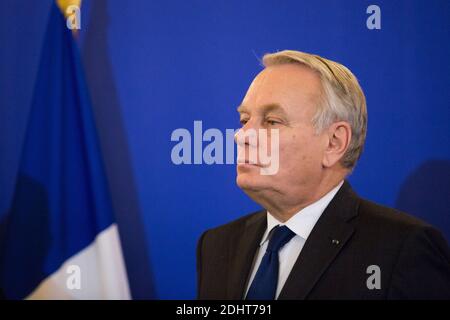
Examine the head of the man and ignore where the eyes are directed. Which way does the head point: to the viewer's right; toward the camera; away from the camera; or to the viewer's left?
to the viewer's left

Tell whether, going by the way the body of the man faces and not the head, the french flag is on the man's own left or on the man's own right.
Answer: on the man's own right

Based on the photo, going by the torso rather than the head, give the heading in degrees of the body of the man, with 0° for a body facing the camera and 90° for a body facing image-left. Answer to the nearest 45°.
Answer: approximately 45°
